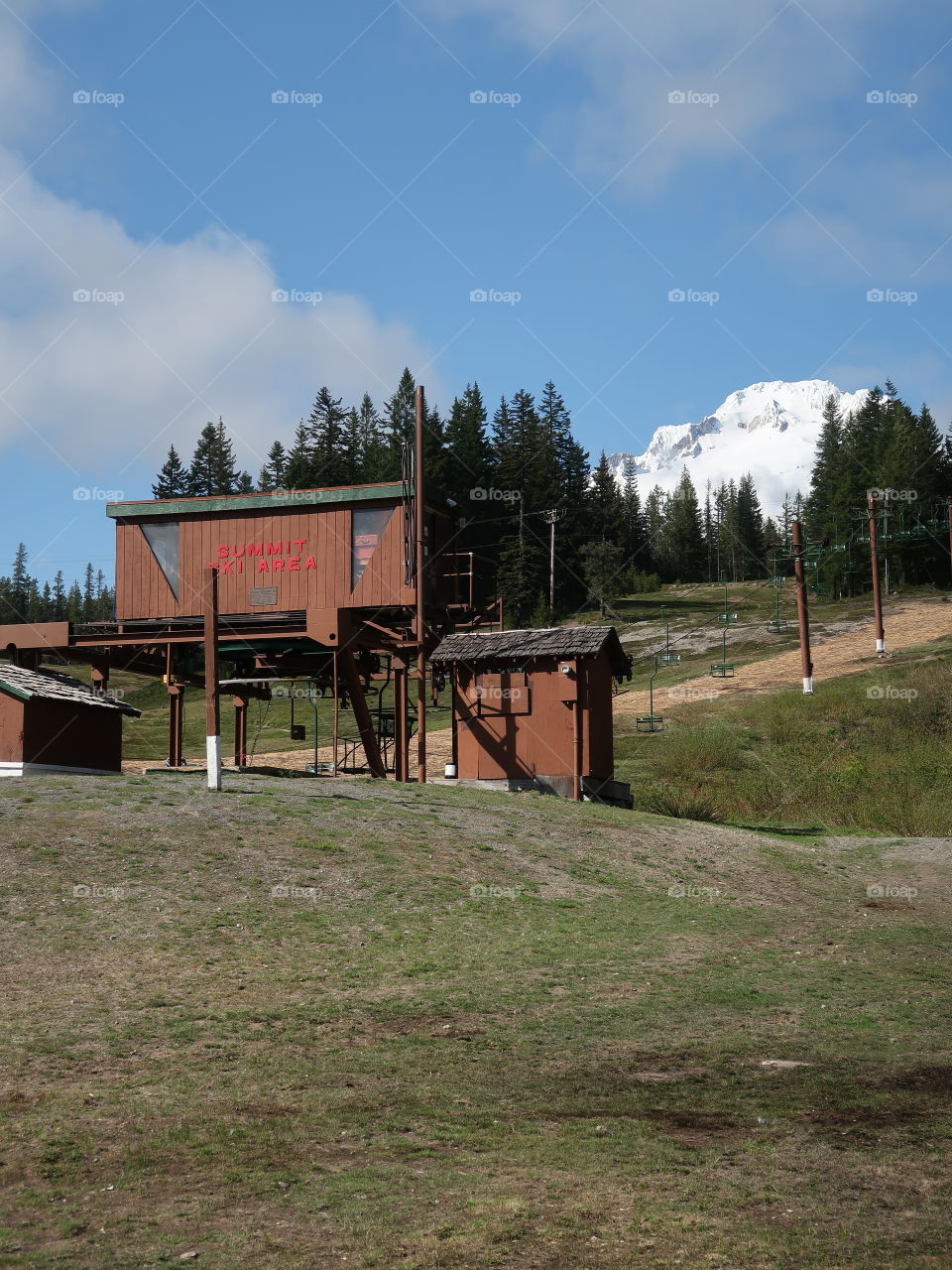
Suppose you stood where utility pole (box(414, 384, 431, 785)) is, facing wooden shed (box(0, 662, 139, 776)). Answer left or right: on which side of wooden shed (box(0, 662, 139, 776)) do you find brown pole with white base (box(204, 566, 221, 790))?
left

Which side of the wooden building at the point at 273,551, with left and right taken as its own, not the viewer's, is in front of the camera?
front

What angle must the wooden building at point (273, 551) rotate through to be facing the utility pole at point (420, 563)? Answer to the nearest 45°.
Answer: approximately 45° to its left

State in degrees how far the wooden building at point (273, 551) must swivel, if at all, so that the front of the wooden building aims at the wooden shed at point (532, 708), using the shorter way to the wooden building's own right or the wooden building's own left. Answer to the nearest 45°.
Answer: approximately 90° to the wooden building's own left

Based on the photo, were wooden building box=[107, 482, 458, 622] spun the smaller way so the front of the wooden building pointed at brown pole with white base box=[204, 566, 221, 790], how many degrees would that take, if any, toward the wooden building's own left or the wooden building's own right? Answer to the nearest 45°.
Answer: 0° — it already faces it

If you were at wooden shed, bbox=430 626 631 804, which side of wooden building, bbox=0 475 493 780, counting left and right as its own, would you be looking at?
left

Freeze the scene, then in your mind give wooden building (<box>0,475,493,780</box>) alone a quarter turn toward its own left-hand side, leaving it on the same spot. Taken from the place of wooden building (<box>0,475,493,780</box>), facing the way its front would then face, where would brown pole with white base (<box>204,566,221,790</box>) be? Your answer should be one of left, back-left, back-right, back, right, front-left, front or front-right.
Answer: right
